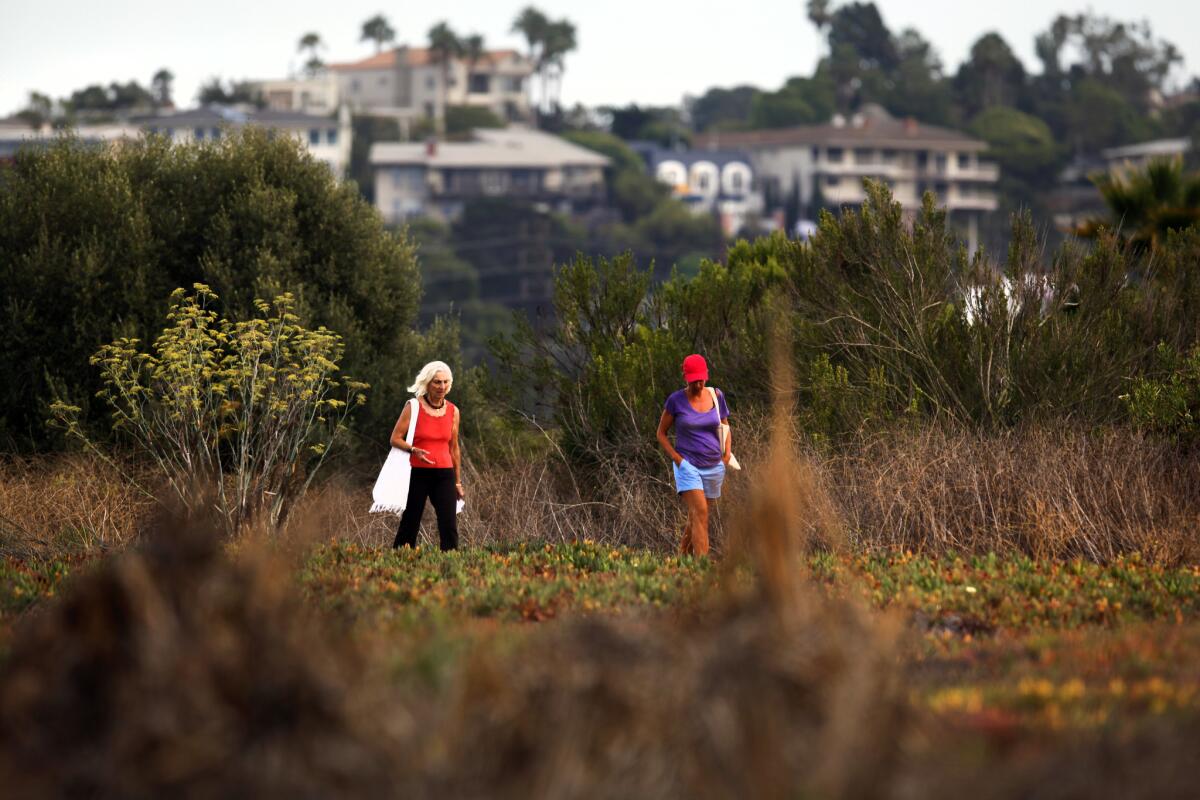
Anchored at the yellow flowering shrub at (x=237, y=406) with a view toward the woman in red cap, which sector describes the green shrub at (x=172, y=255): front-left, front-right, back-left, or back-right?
back-left

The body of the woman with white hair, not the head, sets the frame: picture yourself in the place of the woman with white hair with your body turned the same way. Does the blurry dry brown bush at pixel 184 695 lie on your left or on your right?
on your right

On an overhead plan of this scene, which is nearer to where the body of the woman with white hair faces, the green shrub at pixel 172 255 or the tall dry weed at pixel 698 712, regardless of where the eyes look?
the tall dry weed

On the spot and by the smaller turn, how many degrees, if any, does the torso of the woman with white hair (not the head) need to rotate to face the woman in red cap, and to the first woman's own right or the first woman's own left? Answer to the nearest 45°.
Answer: approximately 45° to the first woman's own left

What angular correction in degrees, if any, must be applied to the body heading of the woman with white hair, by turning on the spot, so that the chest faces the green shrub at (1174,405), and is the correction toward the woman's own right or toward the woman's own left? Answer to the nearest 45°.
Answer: approximately 45° to the woman's own left

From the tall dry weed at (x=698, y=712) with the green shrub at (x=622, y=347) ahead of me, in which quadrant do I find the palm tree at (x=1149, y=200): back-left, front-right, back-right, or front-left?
front-right

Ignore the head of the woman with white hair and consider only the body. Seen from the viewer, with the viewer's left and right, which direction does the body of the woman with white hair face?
facing the viewer and to the right of the viewer

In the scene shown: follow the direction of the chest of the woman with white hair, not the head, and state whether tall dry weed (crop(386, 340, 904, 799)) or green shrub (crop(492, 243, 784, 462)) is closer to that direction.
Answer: the tall dry weed

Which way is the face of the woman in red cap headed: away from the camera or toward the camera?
toward the camera

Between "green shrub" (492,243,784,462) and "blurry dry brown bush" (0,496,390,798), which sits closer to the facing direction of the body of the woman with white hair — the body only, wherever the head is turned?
the blurry dry brown bush

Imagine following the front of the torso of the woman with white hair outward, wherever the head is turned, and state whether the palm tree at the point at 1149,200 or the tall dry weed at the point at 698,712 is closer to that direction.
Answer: the tall dry weed
